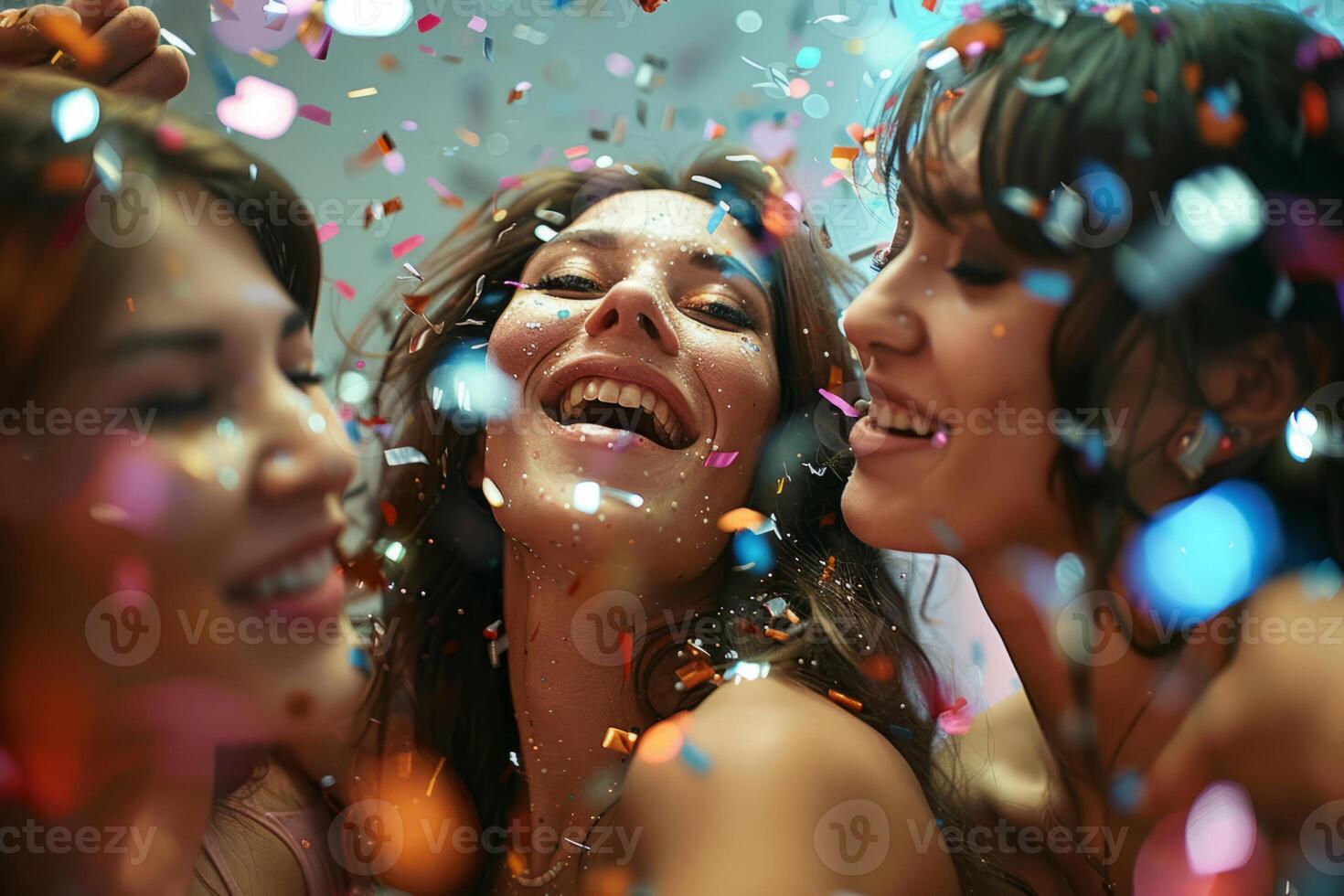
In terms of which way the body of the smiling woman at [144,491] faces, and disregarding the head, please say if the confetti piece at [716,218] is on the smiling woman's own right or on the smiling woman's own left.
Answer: on the smiling woman's own left

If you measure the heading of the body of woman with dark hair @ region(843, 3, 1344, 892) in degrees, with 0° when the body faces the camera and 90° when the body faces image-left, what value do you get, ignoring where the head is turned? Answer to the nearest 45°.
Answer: approximately 45°

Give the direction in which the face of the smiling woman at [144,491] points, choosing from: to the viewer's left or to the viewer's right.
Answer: to the viewer's right

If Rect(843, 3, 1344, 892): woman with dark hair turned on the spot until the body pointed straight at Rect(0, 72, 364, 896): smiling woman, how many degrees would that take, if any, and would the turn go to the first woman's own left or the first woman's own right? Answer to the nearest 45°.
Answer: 0° — they already face them

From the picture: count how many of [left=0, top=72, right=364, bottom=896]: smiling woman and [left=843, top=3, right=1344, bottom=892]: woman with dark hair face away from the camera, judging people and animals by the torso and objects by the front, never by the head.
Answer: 0

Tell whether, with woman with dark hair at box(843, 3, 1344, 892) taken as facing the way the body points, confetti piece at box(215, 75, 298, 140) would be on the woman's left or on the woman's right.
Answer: on the woman's right

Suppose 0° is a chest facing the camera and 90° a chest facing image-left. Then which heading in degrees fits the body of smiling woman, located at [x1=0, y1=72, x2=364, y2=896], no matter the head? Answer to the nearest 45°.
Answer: approximately 315°
